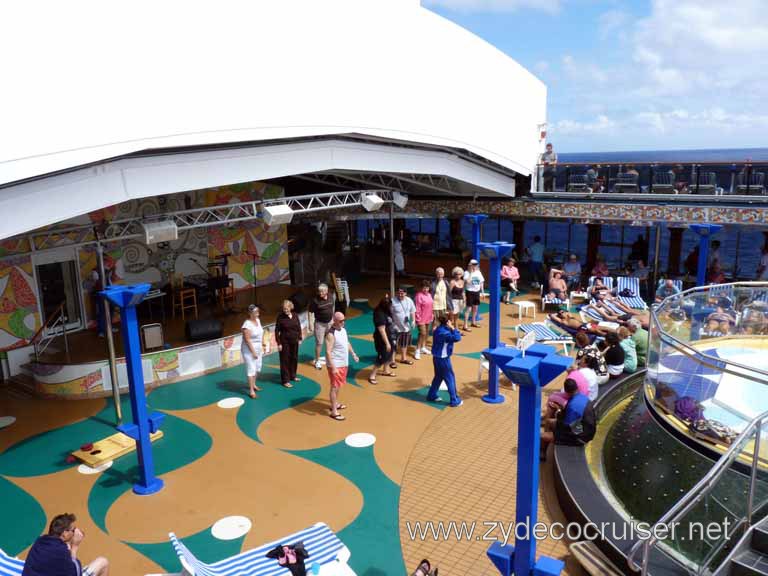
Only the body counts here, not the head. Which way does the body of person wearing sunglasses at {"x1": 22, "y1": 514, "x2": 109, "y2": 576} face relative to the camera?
to the viewer's right

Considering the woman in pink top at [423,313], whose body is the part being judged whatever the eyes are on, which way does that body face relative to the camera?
toward the camera

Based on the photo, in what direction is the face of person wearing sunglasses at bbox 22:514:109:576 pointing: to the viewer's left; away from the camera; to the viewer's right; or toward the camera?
to the viewer's right

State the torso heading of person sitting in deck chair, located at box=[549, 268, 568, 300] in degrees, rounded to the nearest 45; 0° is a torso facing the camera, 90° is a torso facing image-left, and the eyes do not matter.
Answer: approximately 45°

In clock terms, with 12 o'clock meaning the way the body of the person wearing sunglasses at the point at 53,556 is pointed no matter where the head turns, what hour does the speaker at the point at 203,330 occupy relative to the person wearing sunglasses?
The speaker is roughly at 10 o'clock from the person wearing sunglasses.

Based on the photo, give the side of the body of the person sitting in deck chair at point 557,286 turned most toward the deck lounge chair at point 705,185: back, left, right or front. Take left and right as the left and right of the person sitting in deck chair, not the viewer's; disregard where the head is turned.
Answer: back
